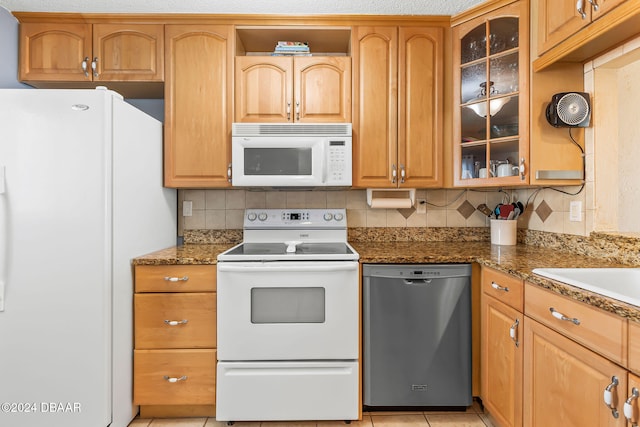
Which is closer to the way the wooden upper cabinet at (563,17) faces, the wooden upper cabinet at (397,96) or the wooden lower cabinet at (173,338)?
the wooden lower cabinet

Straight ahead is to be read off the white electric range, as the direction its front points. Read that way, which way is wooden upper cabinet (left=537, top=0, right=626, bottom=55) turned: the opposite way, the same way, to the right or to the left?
to the right

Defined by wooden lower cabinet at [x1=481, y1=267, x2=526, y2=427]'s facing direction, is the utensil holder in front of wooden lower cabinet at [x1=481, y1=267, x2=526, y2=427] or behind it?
behind

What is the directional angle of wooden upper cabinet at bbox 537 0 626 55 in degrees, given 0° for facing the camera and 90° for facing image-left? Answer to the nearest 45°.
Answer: approximately 45°

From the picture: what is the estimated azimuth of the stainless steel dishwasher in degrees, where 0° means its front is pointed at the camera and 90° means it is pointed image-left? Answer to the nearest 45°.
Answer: approximately 0°

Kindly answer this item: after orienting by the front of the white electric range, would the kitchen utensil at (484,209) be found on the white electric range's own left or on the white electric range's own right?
on the white electric range's own left

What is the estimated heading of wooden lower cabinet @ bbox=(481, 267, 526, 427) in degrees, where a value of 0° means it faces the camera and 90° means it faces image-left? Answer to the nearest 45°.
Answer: approximately 45°
